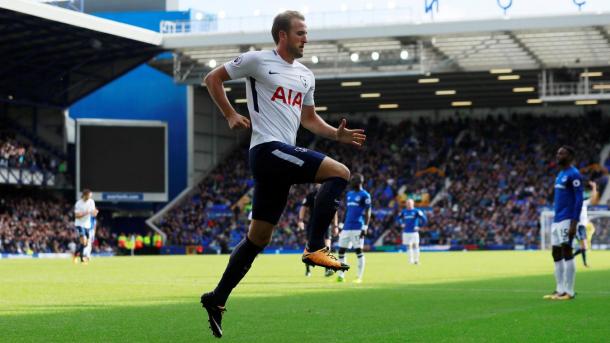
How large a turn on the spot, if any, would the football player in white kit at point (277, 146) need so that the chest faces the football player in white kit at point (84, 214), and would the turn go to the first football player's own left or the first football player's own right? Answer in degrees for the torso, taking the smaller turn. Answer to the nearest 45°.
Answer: approximately 135° to the first football player's own left

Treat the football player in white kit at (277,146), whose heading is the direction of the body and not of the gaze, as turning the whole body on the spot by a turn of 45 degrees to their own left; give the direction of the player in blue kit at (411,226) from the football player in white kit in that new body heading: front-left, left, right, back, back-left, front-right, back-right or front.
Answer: left

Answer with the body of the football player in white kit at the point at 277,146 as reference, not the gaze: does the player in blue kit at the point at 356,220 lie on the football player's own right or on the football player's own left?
on the football player's own left

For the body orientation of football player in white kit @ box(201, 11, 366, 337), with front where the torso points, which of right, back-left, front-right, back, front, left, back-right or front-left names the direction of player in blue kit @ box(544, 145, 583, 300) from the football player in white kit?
left

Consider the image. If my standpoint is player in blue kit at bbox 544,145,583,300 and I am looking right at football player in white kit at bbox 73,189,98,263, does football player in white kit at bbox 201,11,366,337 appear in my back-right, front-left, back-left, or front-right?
back-left
